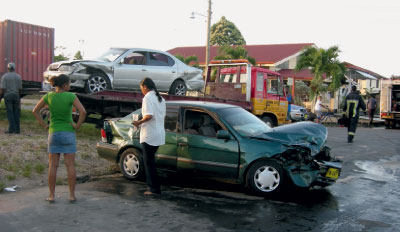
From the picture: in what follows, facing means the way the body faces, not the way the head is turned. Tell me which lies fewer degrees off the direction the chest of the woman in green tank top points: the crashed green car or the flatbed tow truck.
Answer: the flatbed tow truck

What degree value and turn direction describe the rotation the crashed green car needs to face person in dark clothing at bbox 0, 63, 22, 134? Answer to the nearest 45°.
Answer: approximately 180°

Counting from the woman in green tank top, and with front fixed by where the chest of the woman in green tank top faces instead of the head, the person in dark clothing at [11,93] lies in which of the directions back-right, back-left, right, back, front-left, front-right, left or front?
front

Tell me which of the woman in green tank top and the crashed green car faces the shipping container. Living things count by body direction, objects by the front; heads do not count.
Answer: the woman in green tank top

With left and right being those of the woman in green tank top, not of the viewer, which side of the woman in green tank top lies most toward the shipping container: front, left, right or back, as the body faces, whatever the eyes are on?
front

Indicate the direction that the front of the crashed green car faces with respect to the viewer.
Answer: facing the viewer and to the right of the viewer

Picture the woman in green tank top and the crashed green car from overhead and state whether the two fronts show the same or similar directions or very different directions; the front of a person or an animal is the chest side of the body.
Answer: very different directions

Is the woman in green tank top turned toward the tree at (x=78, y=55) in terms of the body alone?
yes

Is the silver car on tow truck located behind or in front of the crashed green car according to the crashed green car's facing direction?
behind

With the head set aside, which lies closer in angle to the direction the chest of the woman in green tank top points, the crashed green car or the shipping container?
the shipping container

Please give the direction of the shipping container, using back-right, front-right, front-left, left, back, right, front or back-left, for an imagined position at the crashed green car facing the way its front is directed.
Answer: back

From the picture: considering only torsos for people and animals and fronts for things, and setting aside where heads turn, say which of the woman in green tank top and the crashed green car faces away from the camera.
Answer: the woman in green tank top

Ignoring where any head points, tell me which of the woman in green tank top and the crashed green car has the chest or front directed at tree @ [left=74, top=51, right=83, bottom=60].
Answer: the woman in green tank top

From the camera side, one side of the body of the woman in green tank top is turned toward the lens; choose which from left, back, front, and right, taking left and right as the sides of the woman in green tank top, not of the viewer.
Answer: back

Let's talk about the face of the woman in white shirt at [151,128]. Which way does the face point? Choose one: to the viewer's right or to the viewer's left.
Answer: to the viewer's left

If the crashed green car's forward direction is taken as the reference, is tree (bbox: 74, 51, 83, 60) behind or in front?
behind

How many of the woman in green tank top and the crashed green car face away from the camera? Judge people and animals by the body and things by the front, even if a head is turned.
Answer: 1
